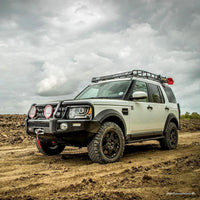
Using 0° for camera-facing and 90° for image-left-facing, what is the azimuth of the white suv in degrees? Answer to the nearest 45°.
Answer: approximately 45°
